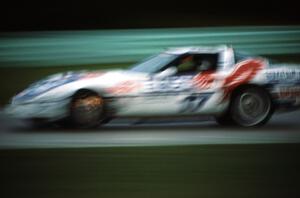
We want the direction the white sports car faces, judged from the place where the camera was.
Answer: facing to the left of the viewer
